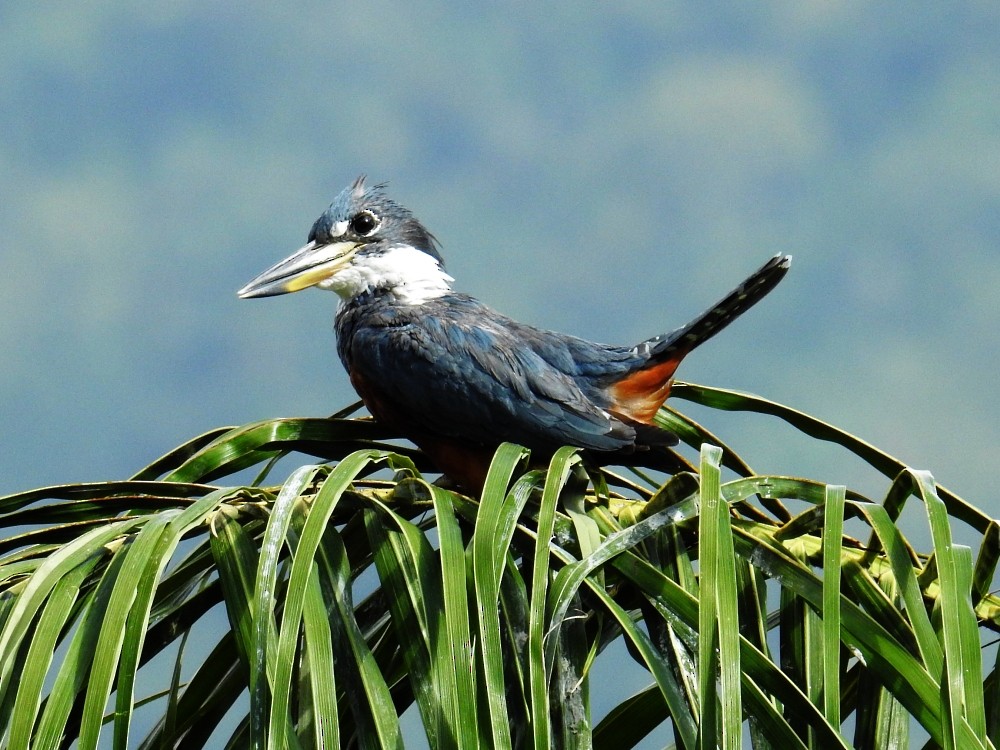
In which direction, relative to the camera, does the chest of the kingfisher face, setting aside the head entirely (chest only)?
to the viewer's left
